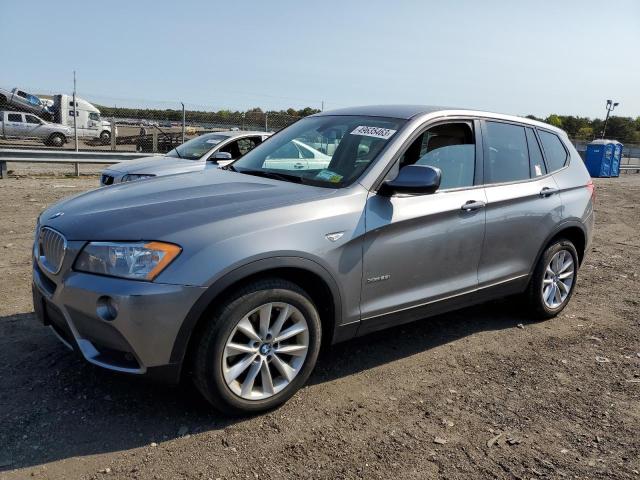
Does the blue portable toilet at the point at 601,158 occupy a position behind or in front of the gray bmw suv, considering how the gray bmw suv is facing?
behind

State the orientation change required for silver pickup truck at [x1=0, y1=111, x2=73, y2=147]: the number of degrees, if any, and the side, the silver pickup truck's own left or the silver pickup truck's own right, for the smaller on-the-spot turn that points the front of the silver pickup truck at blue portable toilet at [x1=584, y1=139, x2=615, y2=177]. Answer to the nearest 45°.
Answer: approximately 45° to the silver pickup truck's own right

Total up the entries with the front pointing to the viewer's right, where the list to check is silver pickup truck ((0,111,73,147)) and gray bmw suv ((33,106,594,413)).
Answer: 1

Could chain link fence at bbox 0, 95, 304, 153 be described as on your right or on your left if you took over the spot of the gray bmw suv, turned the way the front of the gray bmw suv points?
on your right

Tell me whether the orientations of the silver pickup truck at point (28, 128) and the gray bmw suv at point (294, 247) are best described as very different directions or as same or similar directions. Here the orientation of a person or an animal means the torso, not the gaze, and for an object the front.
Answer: very different directions

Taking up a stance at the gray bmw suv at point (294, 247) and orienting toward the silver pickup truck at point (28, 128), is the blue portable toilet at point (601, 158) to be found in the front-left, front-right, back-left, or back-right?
front-right

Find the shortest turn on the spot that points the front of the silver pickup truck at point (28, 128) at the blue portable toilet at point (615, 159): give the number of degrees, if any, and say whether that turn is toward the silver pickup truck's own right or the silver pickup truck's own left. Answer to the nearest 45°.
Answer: approximately 45° to the silver pickup truck's own right

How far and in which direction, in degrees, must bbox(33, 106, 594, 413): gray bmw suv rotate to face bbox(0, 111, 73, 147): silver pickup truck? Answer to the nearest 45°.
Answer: approximately 90° to its right

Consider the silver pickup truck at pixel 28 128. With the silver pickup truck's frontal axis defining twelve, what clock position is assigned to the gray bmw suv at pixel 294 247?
The gray bmw suv is roughly at 3 o'clock from the silver pickup truck.

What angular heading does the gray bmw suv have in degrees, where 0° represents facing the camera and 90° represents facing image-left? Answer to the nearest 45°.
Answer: approximately 45°

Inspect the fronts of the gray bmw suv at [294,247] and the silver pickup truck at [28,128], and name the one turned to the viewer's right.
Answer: the silver pickup truck
